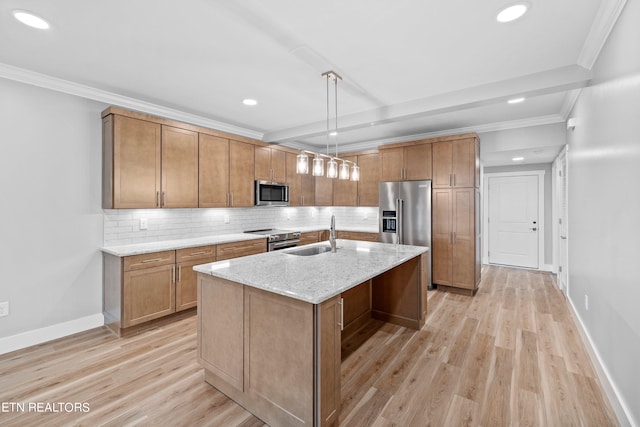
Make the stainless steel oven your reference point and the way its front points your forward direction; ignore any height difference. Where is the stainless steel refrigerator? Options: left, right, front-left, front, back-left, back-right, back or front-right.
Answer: front-left

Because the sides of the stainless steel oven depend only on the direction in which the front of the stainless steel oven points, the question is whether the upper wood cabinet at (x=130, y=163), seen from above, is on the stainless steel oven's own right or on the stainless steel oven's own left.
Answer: on the stainless steel oven's own right

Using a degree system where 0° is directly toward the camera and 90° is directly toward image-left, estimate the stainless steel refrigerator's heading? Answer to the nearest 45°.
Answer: approximately 0°

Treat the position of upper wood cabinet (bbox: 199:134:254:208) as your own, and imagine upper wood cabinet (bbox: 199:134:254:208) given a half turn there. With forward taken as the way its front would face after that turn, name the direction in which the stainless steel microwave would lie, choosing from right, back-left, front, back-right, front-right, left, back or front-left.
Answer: right

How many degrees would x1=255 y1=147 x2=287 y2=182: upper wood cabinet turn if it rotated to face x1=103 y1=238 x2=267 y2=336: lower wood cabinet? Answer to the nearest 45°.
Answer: approximately 90° to its right

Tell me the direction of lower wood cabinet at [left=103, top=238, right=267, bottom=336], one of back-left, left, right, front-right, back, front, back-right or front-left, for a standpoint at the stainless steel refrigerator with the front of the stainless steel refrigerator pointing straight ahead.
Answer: front-right

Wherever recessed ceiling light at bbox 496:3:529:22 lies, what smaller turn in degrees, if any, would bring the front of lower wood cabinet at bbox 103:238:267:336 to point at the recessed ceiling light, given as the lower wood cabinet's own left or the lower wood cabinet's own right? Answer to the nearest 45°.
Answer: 0° — it already faces it

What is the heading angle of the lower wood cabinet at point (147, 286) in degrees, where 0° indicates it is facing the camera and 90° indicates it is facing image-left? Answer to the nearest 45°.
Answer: approximately 315°

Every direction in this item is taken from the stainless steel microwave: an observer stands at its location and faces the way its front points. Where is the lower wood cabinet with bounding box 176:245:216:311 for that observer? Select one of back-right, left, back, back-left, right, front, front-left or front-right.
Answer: right

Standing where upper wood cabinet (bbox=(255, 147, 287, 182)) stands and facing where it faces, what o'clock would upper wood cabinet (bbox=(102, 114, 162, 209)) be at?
upper wood cabinet (bbox=(102, 114, 162, 209)) is roughly at 3 o'clock from upper wood cabinet (bbox=(255, 147, 287, 182)).
